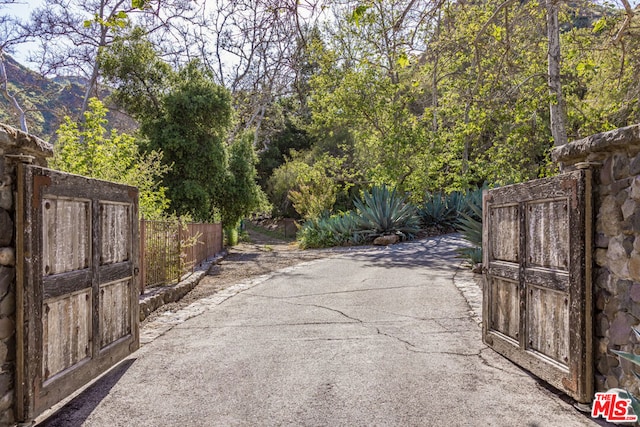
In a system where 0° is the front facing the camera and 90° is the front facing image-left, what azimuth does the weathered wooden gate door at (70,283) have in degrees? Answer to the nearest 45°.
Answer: approximately 315°

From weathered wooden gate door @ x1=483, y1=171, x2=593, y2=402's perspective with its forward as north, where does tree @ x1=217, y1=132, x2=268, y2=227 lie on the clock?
The tree is roughly at 3 o'clock from the weathered wooden gate door.

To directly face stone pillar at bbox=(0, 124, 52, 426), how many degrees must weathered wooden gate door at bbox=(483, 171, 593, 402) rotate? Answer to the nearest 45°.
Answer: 0° — it already faces it

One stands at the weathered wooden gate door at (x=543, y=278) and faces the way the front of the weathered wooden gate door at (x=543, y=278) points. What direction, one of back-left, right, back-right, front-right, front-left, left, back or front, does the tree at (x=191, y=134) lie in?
right

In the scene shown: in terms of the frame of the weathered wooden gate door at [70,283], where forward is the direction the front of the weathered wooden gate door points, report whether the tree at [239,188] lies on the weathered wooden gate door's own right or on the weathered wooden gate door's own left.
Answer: on the weathered wooden gate door's own left

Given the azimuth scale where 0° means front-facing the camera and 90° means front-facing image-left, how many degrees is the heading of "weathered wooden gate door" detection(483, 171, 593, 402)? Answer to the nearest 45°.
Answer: approximately 45°

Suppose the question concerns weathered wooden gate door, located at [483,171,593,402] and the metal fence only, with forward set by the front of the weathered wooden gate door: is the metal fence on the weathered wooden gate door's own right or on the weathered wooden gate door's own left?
on the weathered wooden gate door's own right

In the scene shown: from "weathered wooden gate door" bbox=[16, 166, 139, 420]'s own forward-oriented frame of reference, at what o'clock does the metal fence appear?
The metal fence is roughly at 8 o'clock from the weathered wooden gate door.

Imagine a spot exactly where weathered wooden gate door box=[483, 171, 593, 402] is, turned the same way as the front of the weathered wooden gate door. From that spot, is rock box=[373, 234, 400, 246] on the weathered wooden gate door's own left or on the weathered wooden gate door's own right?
on the weathered wooden gate door's own right

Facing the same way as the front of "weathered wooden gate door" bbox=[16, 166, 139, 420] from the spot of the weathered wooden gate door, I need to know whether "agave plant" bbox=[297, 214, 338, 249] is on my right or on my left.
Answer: on my left

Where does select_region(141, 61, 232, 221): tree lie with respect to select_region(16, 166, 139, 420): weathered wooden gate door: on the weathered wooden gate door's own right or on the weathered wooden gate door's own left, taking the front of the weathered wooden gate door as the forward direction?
on the weathered wooden gate door's own left

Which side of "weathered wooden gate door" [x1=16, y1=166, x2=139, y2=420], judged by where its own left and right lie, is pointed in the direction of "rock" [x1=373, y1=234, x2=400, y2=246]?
left

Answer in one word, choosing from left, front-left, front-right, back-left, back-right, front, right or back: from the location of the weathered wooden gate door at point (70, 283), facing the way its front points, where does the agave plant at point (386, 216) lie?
left
